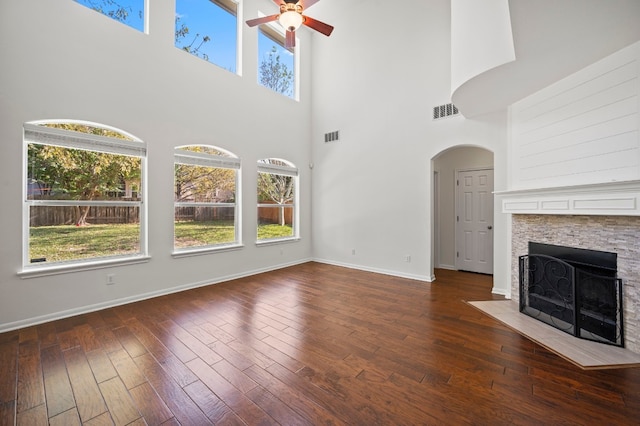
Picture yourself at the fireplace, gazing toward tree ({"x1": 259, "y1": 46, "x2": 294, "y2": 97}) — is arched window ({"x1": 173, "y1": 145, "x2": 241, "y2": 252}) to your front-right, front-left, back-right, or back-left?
front-left

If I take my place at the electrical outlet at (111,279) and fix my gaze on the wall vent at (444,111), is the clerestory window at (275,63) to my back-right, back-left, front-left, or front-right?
front-left

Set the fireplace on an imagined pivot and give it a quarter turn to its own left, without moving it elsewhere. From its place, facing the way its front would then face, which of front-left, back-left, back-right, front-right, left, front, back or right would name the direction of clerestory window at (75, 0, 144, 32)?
right

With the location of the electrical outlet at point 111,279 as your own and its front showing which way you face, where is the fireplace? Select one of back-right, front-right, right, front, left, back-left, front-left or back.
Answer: front-left

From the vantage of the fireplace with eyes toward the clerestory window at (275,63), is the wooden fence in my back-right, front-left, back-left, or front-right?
front-left

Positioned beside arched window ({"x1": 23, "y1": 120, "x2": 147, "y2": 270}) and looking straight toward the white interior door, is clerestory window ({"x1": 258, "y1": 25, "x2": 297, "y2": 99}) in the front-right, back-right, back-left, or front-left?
front-left

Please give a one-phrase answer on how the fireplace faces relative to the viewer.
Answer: facing the viewer and to the left of the viewer

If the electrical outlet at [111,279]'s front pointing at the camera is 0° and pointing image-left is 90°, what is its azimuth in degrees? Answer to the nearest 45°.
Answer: approximately 0°

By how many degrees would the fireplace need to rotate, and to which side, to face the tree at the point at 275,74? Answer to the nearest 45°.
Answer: approximately 45° to its right

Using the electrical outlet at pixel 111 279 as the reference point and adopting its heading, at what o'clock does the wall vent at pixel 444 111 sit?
The wall vent is roughly at 10 o'clock from the electrical outlet.
